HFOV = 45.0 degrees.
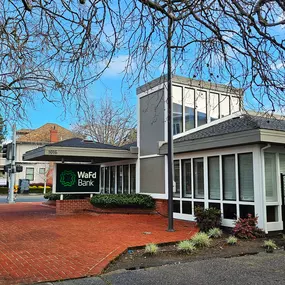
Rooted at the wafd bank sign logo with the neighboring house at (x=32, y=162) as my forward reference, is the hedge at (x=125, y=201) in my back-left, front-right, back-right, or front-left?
back-right

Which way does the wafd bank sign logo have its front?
toward the camera

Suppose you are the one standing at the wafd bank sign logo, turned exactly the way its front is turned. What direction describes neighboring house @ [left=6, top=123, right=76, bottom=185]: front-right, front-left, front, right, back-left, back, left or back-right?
back

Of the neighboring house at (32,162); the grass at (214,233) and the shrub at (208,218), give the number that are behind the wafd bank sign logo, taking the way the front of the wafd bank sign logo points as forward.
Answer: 1

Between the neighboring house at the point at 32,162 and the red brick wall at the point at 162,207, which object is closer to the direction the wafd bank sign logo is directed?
the red brick wall

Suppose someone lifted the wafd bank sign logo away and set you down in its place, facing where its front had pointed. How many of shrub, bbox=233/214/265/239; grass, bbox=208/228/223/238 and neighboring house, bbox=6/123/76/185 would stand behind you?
1

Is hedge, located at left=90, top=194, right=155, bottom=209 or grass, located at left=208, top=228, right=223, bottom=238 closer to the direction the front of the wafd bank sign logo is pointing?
the grass

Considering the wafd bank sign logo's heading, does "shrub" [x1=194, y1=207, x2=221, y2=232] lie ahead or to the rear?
ahead

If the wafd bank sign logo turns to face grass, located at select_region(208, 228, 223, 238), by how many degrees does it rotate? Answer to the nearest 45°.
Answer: approximately 45° to its left

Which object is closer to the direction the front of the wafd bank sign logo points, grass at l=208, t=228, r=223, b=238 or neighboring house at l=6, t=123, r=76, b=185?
the grass

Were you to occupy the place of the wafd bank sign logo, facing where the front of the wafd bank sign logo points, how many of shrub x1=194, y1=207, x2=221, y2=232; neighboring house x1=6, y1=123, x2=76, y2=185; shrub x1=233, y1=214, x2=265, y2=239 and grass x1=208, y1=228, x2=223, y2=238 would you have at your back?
1

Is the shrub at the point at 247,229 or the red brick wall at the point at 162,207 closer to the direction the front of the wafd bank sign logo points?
the shrub

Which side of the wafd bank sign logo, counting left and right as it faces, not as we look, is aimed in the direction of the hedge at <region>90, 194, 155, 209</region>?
left

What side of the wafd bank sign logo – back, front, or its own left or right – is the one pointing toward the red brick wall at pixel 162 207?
left

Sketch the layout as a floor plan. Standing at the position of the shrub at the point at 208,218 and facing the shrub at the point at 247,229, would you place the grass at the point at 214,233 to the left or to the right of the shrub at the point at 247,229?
right
